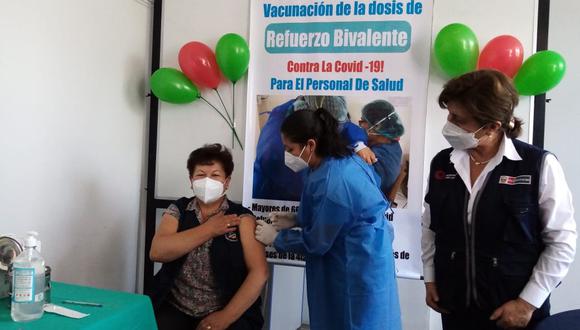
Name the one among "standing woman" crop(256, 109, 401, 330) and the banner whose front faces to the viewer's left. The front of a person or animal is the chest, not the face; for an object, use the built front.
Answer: the standing woman

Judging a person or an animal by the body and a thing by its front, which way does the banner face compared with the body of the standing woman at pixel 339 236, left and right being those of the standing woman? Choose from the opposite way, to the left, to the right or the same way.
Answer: to the left

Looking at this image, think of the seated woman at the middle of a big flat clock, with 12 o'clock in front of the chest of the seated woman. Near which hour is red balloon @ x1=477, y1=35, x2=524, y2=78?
The red balloon is roughly at 9 o'clock from the seated woman.

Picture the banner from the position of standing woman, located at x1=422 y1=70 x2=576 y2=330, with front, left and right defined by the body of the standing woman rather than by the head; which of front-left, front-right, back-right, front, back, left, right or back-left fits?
right

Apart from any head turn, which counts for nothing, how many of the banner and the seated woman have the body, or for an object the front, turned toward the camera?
2

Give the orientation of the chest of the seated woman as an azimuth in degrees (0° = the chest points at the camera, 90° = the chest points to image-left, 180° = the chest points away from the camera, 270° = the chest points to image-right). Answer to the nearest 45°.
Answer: approximately 0°

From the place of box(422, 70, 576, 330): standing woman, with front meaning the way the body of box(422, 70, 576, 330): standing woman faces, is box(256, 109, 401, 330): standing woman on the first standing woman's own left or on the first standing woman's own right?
on the first standing woman's own right

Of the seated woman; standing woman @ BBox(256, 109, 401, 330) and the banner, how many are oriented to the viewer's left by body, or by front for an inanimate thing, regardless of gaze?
1

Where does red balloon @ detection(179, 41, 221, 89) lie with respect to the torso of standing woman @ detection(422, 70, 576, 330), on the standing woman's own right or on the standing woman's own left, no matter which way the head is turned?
on the standing woman's own right

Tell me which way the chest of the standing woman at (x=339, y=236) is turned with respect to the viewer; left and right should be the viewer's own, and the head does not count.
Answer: facing to the left of the viewer
